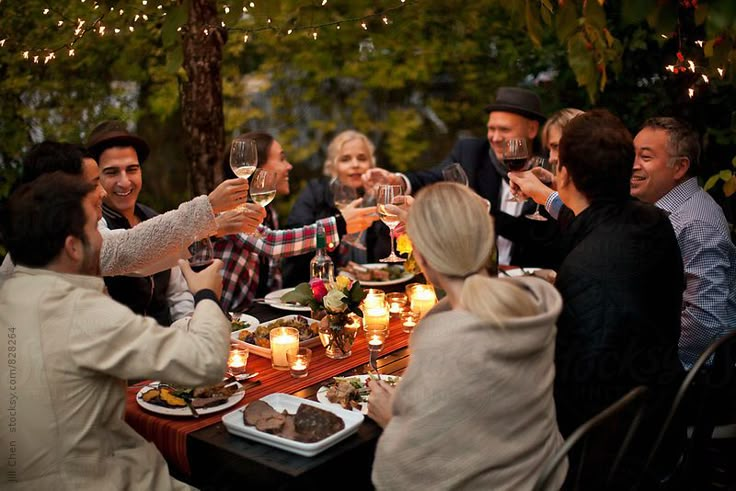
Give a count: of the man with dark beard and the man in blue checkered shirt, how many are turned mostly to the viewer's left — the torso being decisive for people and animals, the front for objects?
1

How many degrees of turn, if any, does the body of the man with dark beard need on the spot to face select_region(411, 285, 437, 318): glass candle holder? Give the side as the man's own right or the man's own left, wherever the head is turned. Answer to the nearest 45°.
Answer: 0° — they already face it

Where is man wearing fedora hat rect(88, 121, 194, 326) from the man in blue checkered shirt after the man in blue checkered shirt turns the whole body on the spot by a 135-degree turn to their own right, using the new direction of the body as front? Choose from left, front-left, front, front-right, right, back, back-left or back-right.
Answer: back-left

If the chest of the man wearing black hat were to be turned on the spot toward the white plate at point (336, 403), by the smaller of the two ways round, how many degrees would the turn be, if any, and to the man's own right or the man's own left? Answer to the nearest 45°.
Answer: approximately 45° to the man's own left

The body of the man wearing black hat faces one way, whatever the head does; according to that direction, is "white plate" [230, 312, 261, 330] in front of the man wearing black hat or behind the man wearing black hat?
in front

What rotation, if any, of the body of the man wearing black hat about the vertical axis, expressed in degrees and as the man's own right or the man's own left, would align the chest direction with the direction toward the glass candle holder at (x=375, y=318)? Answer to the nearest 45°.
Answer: approximately 45° to the man's own left

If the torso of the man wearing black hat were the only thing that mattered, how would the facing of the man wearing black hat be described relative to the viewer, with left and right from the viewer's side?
facing the viewer and to the left of the viewer

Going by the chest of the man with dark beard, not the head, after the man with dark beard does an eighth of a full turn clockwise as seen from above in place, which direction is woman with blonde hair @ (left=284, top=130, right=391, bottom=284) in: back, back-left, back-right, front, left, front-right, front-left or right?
front-left

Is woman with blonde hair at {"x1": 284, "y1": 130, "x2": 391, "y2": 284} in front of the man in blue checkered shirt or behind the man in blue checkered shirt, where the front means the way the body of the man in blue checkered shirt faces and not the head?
in front

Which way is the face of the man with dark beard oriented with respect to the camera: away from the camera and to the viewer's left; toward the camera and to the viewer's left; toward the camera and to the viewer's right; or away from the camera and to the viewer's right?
away from the camera and to the viewer's right

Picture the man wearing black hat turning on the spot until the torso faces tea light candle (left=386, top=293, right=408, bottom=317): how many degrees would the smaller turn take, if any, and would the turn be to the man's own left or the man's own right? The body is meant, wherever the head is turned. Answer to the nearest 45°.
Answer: approximately 45° to the man's own left

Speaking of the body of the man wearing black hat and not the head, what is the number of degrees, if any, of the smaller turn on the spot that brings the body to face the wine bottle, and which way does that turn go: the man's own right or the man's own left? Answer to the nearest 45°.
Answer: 0° — they already face it

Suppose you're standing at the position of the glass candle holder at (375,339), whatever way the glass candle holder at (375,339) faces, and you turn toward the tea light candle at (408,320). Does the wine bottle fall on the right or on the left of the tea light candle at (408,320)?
left

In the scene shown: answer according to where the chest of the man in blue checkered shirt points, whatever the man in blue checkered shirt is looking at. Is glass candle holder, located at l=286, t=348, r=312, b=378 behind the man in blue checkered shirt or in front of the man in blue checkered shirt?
in front

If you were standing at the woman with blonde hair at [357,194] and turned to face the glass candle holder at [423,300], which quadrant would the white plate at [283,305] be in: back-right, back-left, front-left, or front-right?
front-right

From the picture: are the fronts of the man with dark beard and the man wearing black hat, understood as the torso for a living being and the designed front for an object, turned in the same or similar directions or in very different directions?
very different directions

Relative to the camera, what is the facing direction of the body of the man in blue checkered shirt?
to the viewer's left

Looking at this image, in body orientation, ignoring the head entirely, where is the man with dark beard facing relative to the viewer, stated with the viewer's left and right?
facing away from the viewer and to the right of the viewer

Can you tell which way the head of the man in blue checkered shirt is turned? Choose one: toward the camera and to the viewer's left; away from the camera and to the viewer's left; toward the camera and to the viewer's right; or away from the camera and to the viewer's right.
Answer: toward the camera and to the viewer's left
